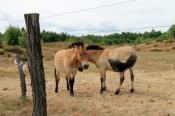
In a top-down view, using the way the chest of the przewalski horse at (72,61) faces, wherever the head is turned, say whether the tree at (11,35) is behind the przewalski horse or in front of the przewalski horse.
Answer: behind

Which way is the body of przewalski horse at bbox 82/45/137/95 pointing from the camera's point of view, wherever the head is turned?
to the viewer's left

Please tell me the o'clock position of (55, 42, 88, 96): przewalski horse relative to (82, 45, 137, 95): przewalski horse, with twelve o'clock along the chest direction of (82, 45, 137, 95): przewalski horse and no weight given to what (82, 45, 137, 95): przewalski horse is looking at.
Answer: (55, 42, 88, 96): przewalski horse is roughly at 12 o'clock from (82, 45, 137, 95): przewalski horse.

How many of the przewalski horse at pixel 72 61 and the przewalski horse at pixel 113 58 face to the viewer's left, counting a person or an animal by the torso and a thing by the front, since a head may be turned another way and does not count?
1

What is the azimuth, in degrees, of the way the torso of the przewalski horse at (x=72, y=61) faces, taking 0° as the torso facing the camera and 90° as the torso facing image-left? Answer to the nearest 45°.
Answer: approximately 315°
